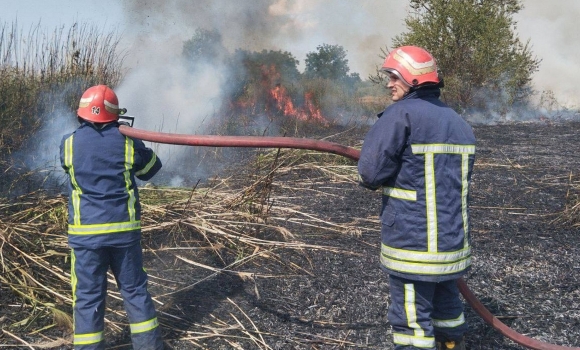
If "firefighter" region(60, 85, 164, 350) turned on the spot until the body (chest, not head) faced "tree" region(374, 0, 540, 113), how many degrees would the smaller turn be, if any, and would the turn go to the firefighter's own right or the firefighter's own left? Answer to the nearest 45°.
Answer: approximately 45° to the firefighter's own right

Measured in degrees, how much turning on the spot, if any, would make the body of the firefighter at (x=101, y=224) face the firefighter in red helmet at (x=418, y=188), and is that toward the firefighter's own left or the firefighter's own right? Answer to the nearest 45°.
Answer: approximately 135° to the firefighter's own right

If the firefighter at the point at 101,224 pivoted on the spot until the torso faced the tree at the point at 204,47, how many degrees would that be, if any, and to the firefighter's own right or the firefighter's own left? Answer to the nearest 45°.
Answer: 0° — they already face it

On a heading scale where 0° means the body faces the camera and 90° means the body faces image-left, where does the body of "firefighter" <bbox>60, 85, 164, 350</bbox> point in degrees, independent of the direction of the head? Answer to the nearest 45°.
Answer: approximately 180°

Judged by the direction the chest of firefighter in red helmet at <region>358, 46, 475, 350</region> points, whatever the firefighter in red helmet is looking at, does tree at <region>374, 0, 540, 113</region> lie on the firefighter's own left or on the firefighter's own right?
on the firefighter's own right

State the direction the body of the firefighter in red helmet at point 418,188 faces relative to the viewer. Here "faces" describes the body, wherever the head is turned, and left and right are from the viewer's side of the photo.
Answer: facing away from the viewer and to the left of the viewer

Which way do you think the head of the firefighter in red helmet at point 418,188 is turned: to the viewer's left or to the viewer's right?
to the viewer's left

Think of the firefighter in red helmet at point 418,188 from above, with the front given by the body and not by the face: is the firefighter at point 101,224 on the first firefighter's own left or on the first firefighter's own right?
on the first firefighter's own left

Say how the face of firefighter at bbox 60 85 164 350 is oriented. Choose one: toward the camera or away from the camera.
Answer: away from the camera
